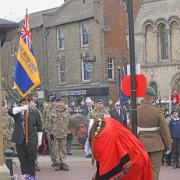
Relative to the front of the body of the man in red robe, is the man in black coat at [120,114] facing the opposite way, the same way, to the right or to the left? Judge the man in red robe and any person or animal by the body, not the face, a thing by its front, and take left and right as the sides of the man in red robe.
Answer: to the left

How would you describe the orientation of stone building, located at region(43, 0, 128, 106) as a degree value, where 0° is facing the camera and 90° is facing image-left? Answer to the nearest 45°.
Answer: approximately 45°

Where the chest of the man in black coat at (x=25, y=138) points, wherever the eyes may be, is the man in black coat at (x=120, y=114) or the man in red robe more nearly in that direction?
the man in red robe

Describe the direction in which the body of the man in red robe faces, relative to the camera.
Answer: to the viewer's left

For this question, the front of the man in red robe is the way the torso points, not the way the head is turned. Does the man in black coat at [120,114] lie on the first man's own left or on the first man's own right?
on the first man's own right

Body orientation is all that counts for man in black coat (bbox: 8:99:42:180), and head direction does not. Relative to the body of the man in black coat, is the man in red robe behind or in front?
in front

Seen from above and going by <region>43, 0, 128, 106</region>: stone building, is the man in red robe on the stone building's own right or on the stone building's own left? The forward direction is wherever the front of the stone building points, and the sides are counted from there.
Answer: on the stone building's own left

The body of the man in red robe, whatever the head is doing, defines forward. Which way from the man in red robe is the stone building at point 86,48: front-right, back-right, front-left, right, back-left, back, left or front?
right

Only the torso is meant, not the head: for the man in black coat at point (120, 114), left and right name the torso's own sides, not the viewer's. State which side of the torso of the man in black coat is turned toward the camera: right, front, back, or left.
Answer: front
